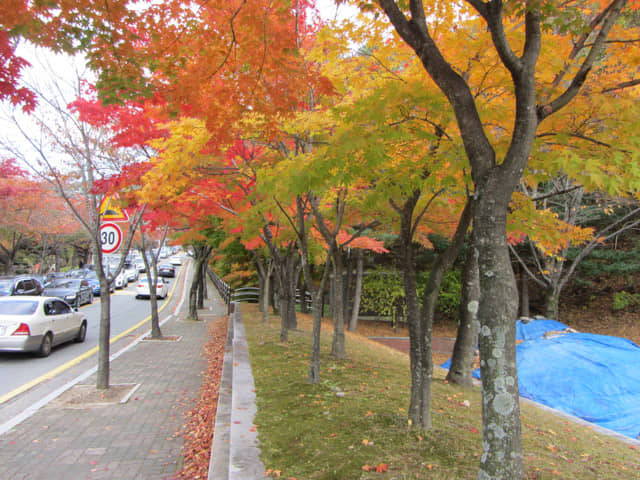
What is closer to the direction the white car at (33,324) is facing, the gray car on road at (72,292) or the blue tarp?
the gray car on road

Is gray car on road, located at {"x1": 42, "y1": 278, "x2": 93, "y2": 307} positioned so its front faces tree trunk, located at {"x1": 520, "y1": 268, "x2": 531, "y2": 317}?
no

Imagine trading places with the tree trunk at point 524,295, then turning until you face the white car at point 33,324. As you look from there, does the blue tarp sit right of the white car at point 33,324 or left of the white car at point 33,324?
left

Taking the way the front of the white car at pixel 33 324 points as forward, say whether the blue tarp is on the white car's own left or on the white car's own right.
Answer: on the white car's own right

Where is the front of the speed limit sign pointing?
toward the camera

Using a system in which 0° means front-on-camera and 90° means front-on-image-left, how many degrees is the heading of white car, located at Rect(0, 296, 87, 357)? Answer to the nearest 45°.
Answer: approximately 225°

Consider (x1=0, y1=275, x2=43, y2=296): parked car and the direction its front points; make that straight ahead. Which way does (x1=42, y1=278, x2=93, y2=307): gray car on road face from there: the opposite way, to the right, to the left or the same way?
the same way

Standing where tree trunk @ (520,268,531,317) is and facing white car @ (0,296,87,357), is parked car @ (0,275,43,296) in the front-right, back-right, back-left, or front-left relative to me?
front-right

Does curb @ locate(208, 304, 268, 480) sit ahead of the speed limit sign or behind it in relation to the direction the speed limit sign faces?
ahead

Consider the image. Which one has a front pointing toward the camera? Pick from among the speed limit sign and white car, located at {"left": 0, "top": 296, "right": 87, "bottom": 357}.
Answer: the speed limit sign

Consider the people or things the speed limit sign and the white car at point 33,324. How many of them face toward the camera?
1

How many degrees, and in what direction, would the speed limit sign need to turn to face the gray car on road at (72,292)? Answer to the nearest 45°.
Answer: approximately 180°
